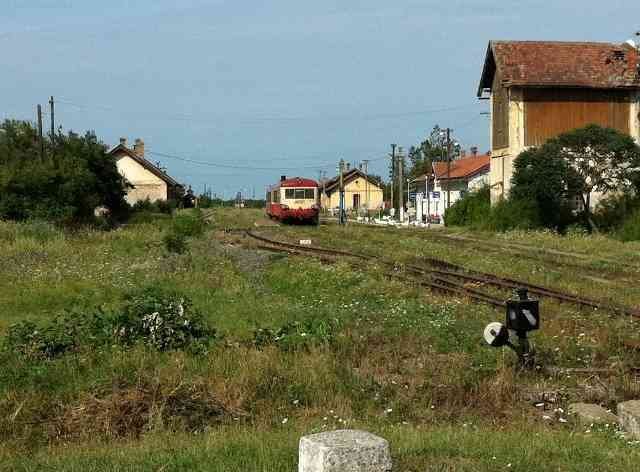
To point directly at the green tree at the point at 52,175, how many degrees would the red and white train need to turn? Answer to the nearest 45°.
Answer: approximately 45° to its right

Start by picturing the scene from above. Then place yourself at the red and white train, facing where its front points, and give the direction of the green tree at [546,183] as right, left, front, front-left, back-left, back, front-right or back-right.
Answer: front-left

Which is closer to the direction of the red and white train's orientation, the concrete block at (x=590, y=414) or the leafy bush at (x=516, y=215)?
the concrete block

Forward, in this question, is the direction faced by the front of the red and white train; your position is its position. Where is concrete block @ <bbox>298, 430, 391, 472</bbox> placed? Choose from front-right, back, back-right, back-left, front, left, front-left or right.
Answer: front

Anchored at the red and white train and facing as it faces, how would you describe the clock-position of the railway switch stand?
The railway switch stand is roughly at 12 o'clock from the red and white train.

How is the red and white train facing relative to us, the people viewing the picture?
facing the viewer

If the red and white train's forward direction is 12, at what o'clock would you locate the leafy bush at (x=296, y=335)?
The leafy bush is roughly at 12 o'clock from the red and white train.

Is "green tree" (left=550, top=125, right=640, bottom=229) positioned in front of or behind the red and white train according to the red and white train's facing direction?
in front

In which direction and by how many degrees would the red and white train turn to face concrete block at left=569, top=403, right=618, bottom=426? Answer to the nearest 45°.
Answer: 0° — it already faces it

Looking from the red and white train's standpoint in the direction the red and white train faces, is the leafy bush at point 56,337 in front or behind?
in front

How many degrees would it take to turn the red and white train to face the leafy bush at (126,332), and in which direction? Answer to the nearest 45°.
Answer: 0° — it already faces it

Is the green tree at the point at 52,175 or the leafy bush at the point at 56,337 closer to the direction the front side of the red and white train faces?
the leafy bush

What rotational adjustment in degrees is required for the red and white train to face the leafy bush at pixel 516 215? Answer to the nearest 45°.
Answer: approximately 45° to its left

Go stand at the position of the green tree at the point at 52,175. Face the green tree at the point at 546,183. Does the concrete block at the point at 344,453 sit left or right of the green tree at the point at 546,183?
right

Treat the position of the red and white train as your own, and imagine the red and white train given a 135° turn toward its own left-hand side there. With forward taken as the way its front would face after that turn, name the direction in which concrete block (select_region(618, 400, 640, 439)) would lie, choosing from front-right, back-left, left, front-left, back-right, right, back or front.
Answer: back-right

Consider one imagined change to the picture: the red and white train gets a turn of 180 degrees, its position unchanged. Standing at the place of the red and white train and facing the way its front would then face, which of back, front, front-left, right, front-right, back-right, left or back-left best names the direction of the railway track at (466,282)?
back
